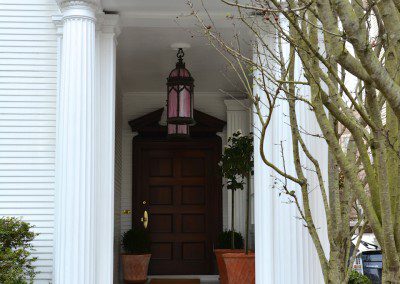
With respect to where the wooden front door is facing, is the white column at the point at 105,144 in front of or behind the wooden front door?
in front

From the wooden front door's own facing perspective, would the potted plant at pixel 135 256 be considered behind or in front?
in front

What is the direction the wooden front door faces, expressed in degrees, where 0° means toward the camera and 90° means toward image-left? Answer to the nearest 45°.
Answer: approximately 0°

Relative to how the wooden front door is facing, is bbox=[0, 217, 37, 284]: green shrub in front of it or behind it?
in front

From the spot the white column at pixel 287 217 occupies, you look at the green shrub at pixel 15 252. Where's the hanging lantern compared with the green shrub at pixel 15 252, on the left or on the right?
right

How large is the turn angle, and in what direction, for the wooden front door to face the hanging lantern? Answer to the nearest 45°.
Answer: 0° — it already faces it
